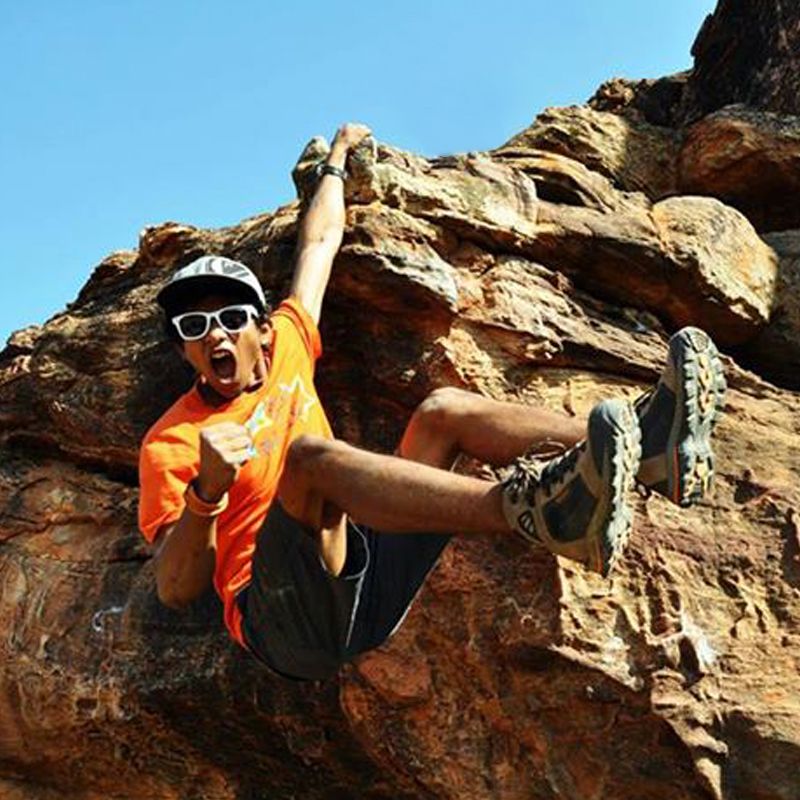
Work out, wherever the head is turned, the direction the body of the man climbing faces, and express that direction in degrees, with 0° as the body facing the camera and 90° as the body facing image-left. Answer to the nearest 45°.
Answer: approximately 315°

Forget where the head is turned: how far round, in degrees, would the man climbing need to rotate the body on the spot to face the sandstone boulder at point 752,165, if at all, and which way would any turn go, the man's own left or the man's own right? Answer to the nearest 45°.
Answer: approximately 90° to the man's own left
